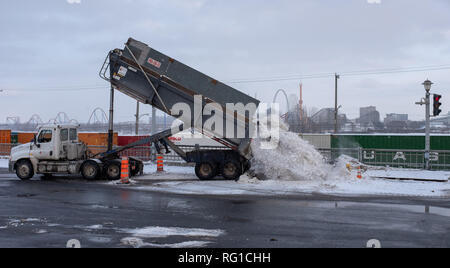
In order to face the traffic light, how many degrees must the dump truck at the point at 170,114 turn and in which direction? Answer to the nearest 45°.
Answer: approximately 180°

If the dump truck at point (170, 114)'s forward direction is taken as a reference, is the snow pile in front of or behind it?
behind

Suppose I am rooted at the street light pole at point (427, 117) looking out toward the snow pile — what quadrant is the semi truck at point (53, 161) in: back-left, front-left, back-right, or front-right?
front-right

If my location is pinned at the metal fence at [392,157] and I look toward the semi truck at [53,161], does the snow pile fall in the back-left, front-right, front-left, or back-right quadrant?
front-left

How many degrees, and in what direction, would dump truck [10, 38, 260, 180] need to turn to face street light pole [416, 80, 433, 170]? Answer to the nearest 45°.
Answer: approximately 180°

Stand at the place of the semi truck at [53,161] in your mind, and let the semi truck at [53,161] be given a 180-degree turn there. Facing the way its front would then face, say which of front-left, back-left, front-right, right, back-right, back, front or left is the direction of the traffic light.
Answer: front

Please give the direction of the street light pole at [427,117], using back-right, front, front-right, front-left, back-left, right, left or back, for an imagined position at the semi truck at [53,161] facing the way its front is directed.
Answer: back

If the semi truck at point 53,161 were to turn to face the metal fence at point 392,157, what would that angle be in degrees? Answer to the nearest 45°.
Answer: approximately 180°

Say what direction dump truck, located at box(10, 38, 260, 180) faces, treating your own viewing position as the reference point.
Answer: facing to the left of the viewer
